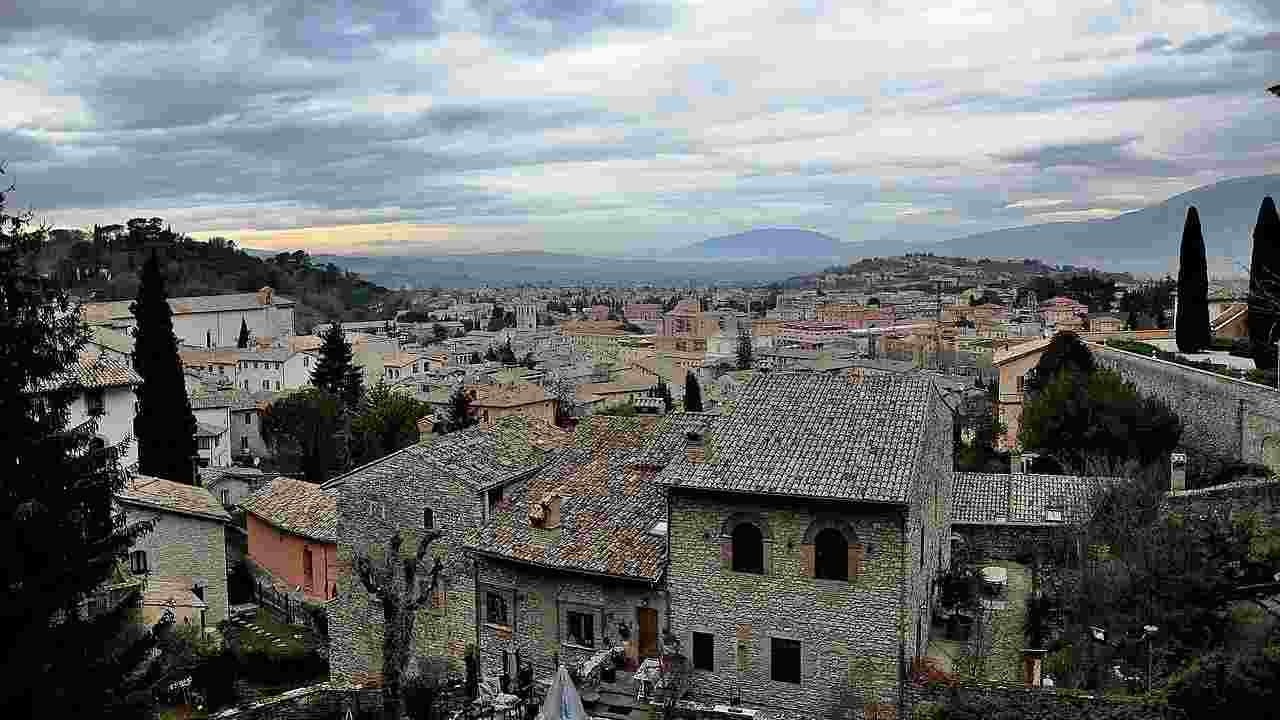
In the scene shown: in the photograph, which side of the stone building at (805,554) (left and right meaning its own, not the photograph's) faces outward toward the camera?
front

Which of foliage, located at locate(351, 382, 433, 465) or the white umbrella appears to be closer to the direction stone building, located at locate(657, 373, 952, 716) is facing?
the white umbrella

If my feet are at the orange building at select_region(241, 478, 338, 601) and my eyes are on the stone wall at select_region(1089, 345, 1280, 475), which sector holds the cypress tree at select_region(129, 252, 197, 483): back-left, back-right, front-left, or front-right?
back-left

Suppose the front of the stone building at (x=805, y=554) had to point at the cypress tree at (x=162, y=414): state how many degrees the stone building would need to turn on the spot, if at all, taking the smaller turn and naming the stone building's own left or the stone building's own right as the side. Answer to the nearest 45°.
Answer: approximately 135° to the stone building's own right

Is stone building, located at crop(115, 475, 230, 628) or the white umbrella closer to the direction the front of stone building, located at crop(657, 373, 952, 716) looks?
the white umbrella

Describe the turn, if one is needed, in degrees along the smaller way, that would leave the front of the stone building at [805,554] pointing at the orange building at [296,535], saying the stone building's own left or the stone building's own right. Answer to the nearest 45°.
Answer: approximately 135° to the stone building's own right

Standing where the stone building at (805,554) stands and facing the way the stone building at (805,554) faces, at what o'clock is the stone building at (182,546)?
the stone building at (182,546) is roughly at 4 o'clock from the stone building at (805,554).

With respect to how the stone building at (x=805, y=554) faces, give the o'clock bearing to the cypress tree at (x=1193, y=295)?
The cypress tree is roughly at 7 o'clock from the stone building.

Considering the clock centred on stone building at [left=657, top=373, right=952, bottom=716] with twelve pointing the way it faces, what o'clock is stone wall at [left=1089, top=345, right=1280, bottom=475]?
The stone wall is roughly at 7 o'clock from the stone building.

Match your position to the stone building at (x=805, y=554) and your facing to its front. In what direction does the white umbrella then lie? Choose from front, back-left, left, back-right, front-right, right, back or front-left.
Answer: front-right

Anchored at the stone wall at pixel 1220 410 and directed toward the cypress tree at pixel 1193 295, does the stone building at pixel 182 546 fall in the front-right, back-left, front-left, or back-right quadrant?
back-left

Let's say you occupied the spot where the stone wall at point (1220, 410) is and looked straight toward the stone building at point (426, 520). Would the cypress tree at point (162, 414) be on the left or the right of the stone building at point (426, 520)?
right

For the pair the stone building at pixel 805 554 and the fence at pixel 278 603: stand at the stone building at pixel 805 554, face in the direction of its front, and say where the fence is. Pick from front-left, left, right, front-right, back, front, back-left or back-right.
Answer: back-right
